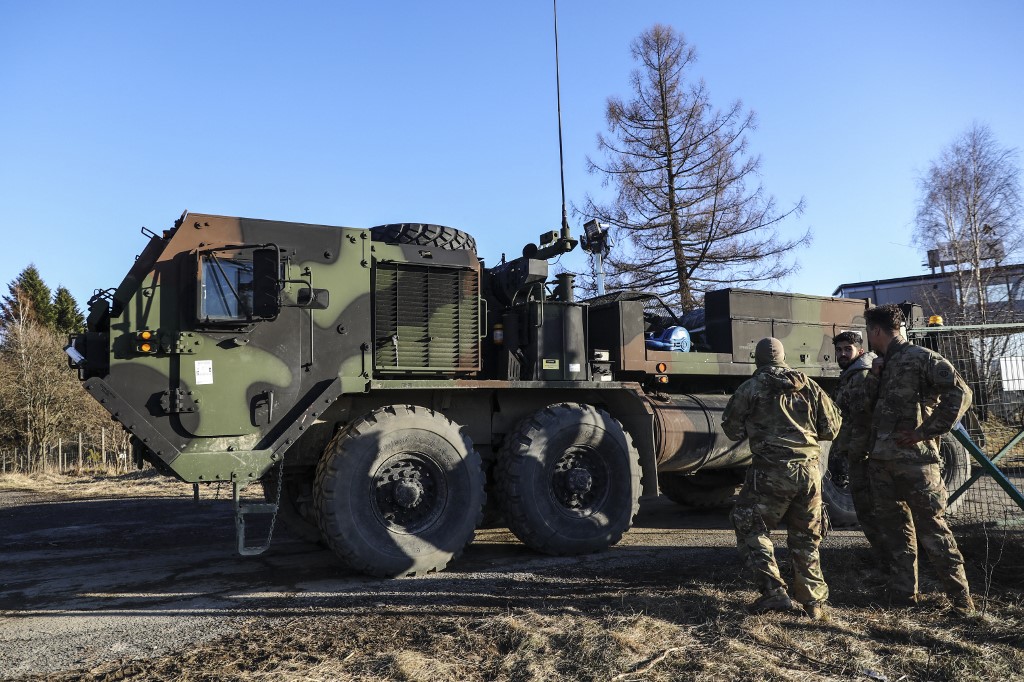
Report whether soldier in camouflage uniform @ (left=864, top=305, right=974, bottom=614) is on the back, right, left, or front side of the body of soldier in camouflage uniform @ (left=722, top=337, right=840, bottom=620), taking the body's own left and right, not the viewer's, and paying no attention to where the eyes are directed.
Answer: right

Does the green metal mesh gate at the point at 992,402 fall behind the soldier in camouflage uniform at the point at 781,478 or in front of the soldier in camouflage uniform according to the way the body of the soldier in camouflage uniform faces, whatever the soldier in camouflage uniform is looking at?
in front

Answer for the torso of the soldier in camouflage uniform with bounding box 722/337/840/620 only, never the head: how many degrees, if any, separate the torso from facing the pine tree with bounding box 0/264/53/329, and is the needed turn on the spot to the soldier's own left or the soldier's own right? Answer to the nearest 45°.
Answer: approximately 45° to the soldier's own left

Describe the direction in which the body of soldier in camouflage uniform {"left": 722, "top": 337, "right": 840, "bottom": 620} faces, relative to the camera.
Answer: away from the camera

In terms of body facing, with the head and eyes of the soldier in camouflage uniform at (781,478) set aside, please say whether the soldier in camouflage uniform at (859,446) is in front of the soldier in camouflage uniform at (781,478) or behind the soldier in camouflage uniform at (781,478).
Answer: in front

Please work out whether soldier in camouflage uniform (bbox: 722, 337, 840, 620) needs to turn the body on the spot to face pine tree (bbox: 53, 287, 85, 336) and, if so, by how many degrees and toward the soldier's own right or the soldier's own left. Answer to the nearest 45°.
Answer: approximately 45° to the soldier's own left
